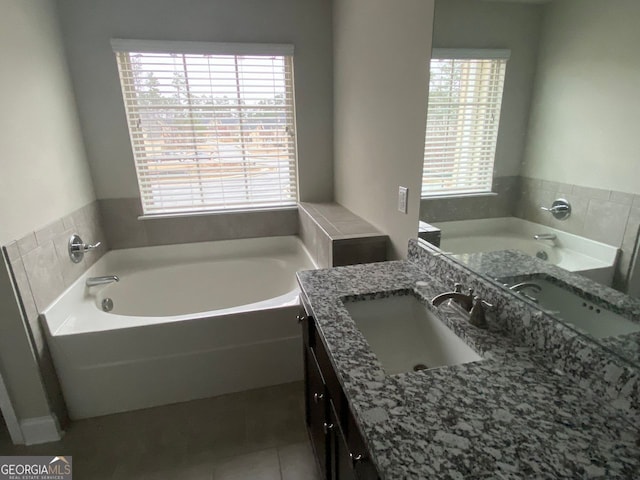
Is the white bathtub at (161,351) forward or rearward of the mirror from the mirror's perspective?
forward

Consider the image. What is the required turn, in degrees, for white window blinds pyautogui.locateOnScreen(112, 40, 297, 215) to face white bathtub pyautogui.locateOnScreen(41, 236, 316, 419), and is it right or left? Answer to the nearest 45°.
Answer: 0° — it already faces it

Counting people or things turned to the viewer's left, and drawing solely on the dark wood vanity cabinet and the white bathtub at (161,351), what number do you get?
1

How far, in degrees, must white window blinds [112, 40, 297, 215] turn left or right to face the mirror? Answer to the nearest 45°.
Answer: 0° — it already faces it

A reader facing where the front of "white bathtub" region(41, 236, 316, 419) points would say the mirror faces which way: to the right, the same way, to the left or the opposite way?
to the right

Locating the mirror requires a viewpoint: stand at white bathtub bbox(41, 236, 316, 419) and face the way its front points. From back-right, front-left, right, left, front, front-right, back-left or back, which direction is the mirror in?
front-left

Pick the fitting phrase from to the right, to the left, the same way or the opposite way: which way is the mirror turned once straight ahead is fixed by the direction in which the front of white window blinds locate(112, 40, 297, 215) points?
to the right

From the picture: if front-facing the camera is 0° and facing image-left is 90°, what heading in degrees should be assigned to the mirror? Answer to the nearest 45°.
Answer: approximately 45°

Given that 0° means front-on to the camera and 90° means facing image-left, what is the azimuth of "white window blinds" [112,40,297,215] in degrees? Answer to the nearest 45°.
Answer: approximately 0°

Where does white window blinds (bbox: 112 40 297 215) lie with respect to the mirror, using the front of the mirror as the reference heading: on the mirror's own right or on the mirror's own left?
on the mirror's own right

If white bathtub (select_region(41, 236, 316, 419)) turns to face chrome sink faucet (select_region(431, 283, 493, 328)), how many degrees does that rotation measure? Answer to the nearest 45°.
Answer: approximately 45° to its left

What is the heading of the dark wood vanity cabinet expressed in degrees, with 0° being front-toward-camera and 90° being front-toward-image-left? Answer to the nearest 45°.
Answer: approximately 90°
